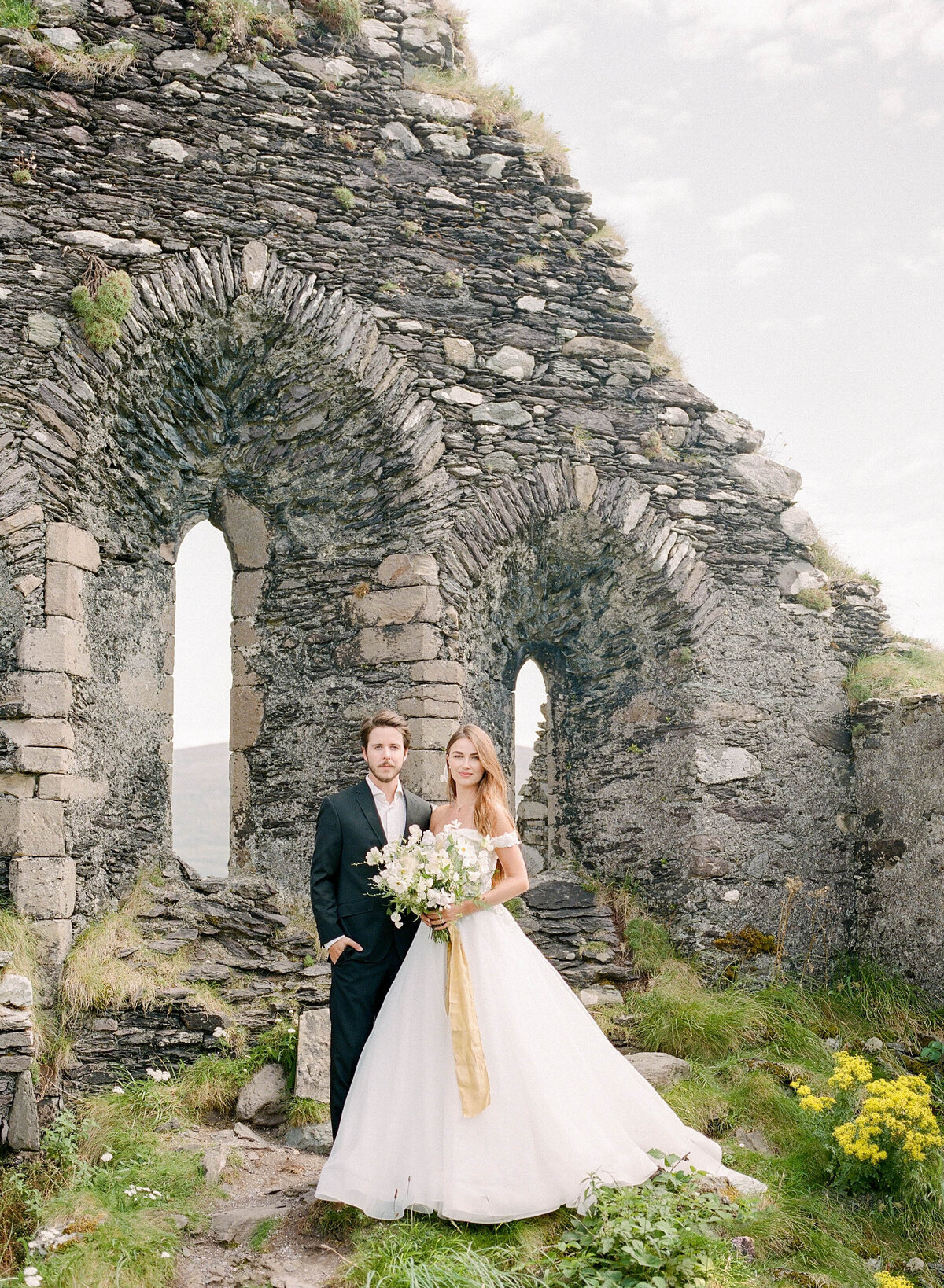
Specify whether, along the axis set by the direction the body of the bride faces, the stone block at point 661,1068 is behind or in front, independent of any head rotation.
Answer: behind

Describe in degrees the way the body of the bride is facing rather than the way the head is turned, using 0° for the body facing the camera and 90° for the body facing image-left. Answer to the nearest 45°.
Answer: approximately 45°

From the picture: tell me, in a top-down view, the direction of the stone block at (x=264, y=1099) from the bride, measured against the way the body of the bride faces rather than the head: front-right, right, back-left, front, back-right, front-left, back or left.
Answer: right

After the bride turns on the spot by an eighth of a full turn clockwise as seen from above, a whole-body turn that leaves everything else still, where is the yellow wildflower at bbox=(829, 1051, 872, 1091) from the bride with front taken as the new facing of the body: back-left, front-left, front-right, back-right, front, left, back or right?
back-right
